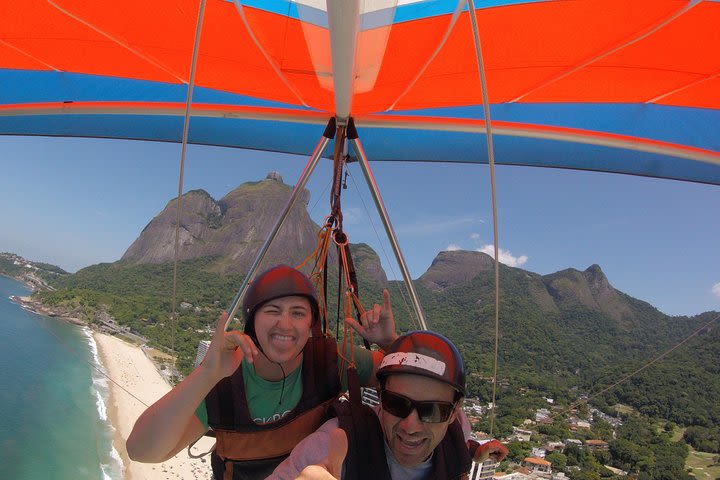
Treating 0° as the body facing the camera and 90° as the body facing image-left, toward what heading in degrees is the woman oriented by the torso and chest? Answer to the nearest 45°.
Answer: approximately 0°

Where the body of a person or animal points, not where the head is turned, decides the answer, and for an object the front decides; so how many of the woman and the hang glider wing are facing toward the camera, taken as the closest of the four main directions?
2

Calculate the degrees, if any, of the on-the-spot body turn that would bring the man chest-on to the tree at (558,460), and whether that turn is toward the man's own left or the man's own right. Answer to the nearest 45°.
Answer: approximately 180°

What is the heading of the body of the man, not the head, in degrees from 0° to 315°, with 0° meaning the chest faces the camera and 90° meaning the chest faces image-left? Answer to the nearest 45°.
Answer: approximately 0°
